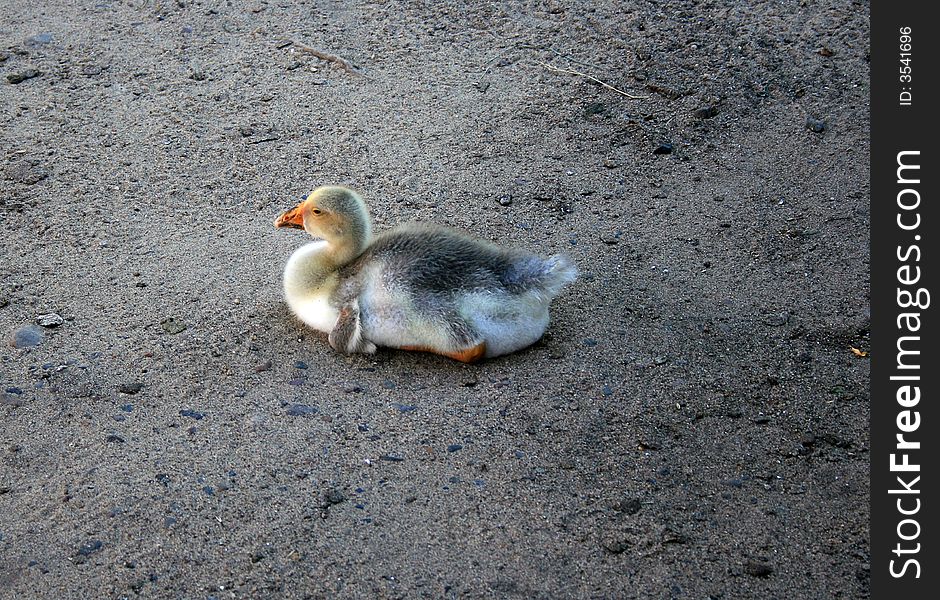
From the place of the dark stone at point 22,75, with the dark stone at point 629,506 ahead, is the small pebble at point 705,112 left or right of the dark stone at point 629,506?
left

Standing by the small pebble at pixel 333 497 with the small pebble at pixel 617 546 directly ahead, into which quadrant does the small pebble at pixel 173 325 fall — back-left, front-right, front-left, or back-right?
back-left
